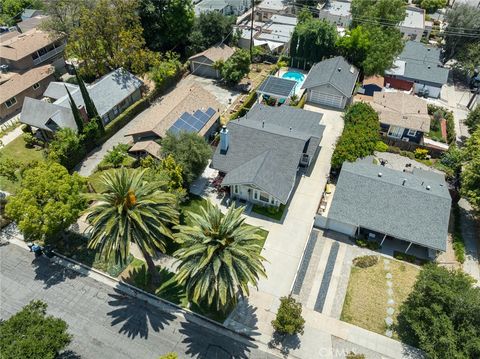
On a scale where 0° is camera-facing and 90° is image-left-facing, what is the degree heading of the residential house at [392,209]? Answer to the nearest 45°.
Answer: approximately 0°

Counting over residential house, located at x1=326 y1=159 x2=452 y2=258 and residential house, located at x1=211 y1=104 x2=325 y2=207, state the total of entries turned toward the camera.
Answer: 2

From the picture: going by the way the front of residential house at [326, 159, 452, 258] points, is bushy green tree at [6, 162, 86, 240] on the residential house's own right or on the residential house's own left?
on the residential house's own right

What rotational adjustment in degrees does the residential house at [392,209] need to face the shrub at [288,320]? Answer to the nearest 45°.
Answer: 0° — it already faces it

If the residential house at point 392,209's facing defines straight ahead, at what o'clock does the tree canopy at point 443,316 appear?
The tree canopy is roughly at 11 o'clock from the residential house.

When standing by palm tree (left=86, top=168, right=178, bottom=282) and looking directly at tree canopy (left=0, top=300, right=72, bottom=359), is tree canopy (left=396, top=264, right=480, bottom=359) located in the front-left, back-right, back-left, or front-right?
back-left

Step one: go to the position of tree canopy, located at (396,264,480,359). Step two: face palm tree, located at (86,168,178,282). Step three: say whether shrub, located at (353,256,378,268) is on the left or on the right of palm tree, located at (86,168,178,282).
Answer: right

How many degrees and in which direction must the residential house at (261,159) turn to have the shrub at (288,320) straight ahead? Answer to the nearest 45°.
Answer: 0° — it already faces it

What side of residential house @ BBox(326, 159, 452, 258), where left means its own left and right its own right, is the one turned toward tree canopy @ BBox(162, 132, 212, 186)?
right

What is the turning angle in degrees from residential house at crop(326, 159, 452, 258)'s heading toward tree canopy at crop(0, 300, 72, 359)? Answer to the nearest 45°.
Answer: approximately 45° to its right

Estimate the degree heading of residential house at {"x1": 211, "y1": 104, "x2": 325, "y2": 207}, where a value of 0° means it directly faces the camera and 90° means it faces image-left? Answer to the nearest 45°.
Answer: approximately 0°

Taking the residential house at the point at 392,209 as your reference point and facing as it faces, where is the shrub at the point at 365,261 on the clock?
The shrub is roughly at 12 o'clock from the residential house.
